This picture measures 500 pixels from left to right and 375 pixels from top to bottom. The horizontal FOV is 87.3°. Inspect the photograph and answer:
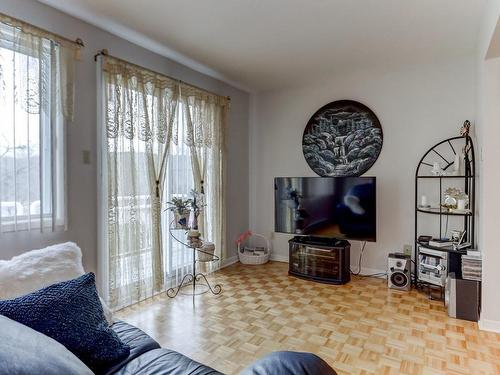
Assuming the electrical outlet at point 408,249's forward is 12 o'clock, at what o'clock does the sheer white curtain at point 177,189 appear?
The sheer white curtain is roughly at 2 o'clock from the electrical outlet.

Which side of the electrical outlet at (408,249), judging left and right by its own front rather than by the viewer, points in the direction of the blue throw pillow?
front

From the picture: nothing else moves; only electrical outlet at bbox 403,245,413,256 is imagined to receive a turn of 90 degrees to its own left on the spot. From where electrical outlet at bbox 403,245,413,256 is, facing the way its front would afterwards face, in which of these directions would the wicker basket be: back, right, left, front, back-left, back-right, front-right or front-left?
back

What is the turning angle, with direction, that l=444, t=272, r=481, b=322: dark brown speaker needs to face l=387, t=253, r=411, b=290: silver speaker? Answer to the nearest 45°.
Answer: approximately 90° to its right

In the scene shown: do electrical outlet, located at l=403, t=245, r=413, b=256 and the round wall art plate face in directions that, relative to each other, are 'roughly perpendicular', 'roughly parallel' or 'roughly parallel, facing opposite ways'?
roughly parallel

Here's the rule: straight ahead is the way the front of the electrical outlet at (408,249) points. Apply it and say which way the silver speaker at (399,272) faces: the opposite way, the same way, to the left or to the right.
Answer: the same way

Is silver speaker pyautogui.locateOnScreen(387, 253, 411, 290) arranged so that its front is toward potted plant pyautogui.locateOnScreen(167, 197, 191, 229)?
no

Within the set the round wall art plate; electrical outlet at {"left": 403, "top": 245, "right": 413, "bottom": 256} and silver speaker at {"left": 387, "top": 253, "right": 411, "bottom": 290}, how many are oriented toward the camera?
3

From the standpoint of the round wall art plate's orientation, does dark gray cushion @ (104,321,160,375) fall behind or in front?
in front

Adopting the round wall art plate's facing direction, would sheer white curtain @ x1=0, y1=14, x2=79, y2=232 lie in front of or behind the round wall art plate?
in front

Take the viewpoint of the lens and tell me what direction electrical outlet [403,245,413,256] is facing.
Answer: facing the viewer

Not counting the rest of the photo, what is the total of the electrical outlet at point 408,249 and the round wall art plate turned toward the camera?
2

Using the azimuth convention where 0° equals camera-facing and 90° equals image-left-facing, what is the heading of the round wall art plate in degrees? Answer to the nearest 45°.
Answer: approximately 0°

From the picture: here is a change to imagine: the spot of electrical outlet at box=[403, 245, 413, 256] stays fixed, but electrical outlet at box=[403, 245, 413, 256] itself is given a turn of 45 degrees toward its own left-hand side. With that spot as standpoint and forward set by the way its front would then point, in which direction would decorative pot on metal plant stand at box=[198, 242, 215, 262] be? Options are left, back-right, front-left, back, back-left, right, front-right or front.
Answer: right

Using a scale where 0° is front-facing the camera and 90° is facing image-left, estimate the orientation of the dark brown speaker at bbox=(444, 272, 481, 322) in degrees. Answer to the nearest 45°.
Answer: approximately 45°

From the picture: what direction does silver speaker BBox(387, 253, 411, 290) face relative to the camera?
toward the camera
